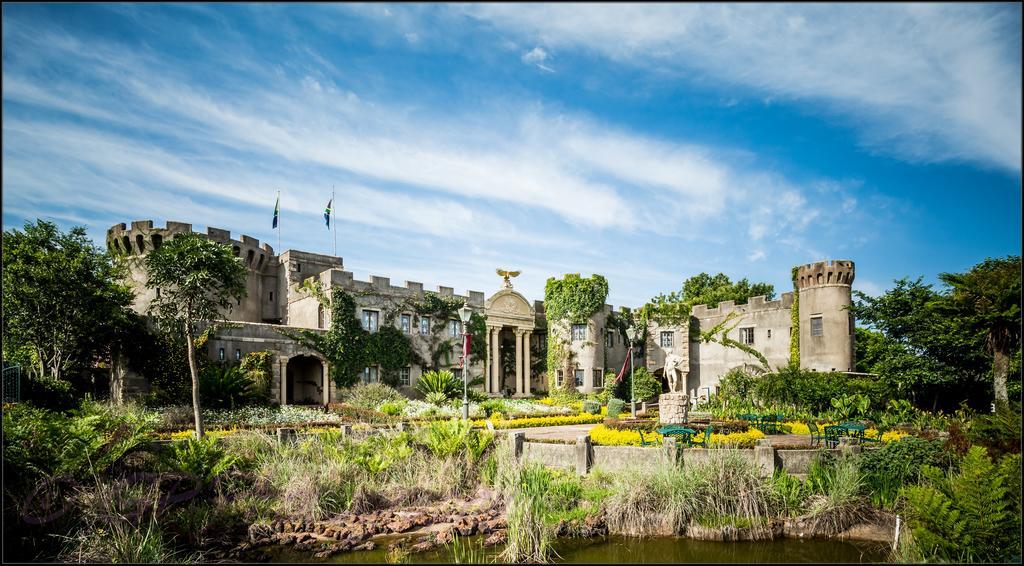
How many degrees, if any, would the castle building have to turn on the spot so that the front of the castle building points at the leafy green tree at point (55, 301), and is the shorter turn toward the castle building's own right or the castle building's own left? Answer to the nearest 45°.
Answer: approximately 45° to the castle building's own right

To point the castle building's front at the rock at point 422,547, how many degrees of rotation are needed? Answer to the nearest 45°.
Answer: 0° — it already faces it

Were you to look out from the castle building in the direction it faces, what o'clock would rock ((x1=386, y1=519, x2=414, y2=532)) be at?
The rock is roughly at 12 o'clock from the castle building.

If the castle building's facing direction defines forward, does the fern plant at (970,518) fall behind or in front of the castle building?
in front

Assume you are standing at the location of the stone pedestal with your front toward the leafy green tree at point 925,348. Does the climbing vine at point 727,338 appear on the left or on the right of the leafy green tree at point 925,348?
left

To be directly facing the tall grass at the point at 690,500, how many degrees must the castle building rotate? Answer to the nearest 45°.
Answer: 0° — it already faces it

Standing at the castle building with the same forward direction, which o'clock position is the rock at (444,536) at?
The rock is roughly at 12 o'clock from the castle building.

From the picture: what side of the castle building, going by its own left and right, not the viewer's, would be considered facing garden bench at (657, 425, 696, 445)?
front

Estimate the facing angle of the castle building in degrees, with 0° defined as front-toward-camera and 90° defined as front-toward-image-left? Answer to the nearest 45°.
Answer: approximately 0°
